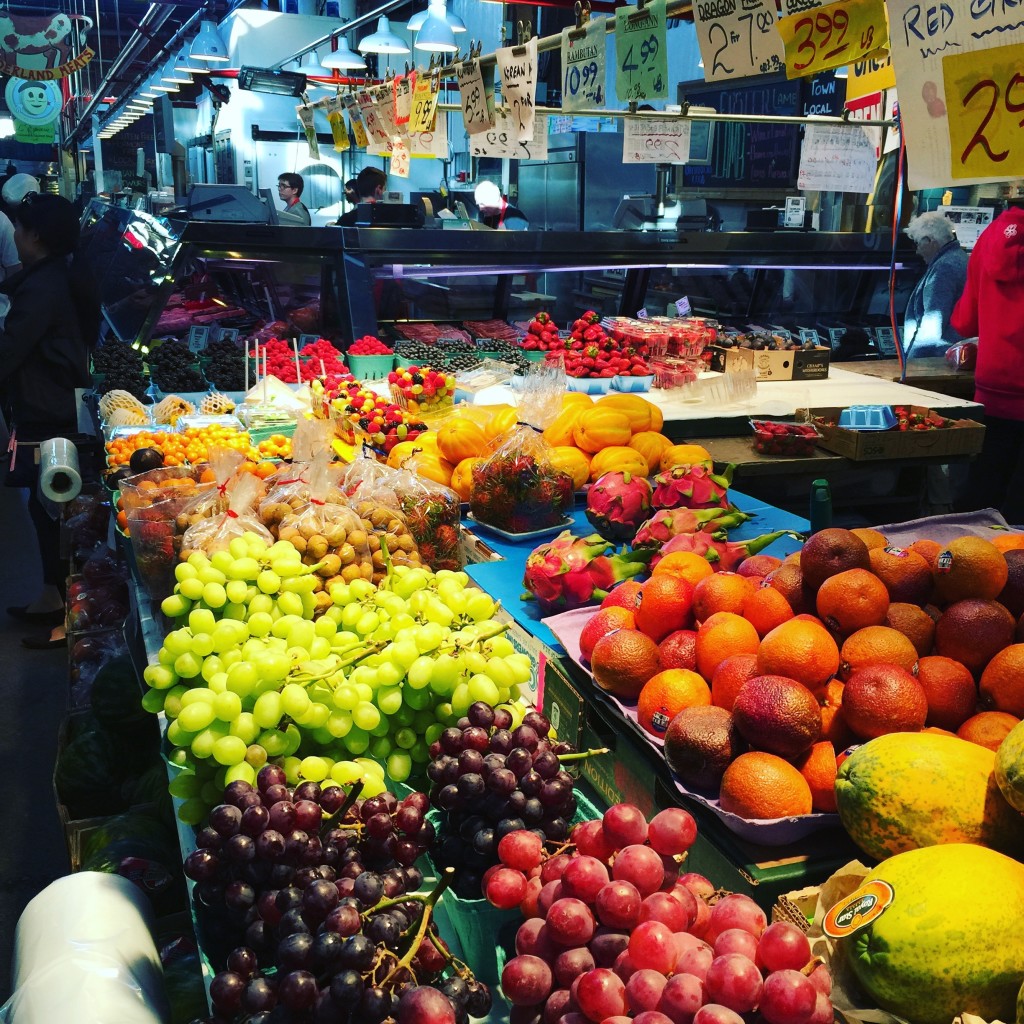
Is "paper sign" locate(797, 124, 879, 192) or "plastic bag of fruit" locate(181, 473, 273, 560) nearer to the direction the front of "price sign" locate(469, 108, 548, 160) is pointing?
the plastic bag of fruit

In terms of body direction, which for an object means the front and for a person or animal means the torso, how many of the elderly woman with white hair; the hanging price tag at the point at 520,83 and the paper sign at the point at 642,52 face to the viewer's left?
1

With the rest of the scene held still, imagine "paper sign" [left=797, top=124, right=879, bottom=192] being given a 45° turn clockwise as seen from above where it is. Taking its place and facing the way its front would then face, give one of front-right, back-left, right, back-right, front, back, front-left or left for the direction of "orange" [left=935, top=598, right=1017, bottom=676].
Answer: front-left

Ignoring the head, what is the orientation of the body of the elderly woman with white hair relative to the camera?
to the viewer's left

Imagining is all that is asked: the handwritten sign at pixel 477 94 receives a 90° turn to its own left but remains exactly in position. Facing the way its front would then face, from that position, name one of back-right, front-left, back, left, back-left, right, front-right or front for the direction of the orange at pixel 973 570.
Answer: right

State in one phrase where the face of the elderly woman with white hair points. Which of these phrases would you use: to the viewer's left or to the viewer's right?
to the viewer's left

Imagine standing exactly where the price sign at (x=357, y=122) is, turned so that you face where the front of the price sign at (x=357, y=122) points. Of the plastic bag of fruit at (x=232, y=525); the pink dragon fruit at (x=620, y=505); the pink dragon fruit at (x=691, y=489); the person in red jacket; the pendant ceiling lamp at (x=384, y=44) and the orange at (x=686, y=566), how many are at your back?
1

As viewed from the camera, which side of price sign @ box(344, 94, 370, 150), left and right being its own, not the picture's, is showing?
front

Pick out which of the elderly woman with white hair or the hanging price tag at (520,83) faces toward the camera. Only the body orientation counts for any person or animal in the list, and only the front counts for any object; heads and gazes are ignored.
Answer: the hanging price tag

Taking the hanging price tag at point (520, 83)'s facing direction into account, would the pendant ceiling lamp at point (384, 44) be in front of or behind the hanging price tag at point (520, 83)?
behind

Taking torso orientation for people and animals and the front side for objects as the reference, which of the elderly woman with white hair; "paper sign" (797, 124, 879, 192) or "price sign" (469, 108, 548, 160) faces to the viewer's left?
the elderly woman with white hair

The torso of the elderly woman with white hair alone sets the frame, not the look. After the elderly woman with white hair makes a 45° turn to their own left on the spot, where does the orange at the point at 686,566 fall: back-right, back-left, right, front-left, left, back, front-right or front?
front-left

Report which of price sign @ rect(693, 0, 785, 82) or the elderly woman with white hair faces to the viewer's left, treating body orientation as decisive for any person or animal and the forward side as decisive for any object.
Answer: the elderly woman with white hair

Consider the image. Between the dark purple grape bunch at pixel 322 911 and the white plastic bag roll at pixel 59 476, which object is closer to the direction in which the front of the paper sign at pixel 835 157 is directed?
the dark purple grape bunch

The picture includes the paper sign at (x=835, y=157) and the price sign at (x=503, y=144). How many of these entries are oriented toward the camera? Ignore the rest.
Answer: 2

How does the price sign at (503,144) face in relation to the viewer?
toward the camera

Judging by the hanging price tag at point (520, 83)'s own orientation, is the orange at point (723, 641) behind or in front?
in front

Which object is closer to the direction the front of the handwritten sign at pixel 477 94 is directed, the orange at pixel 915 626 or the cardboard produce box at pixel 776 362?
the orange

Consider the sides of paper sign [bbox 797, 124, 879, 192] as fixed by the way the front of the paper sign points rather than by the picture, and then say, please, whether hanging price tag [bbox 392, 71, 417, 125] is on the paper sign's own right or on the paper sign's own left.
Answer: on the paper sign's own right
